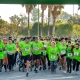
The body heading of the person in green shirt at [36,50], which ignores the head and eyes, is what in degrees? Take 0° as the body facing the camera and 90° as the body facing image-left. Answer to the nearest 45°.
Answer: approximately 0°

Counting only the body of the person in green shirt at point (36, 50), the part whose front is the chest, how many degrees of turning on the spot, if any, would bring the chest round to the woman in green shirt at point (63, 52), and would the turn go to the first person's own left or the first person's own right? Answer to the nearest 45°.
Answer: approximately 90° to the first person's own left
